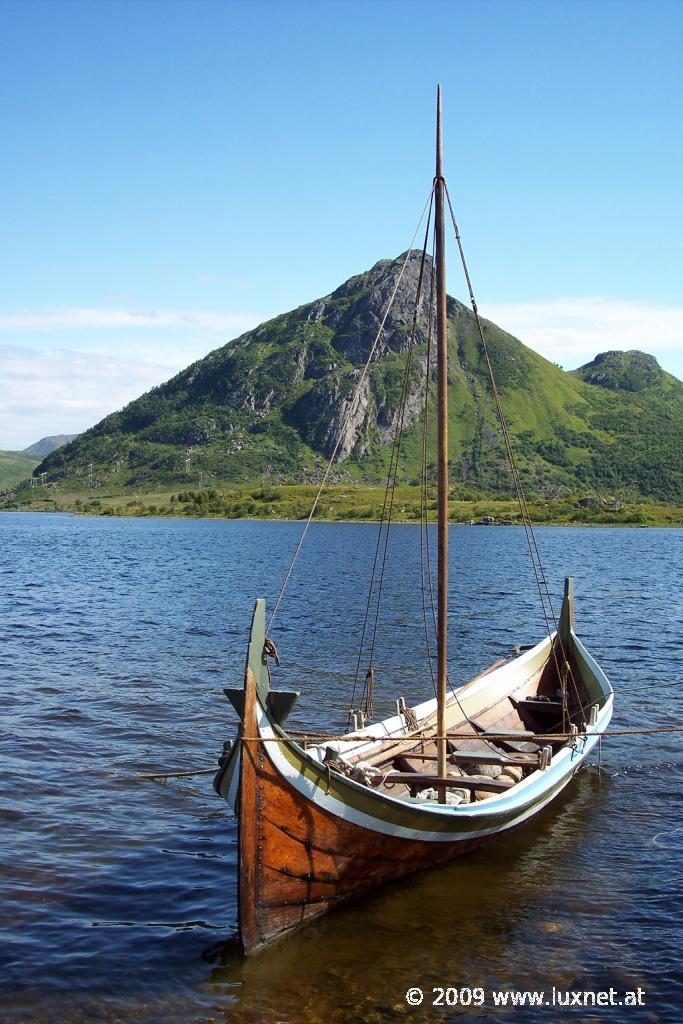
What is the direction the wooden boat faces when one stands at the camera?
facing the viewer and to the left of the viewer
